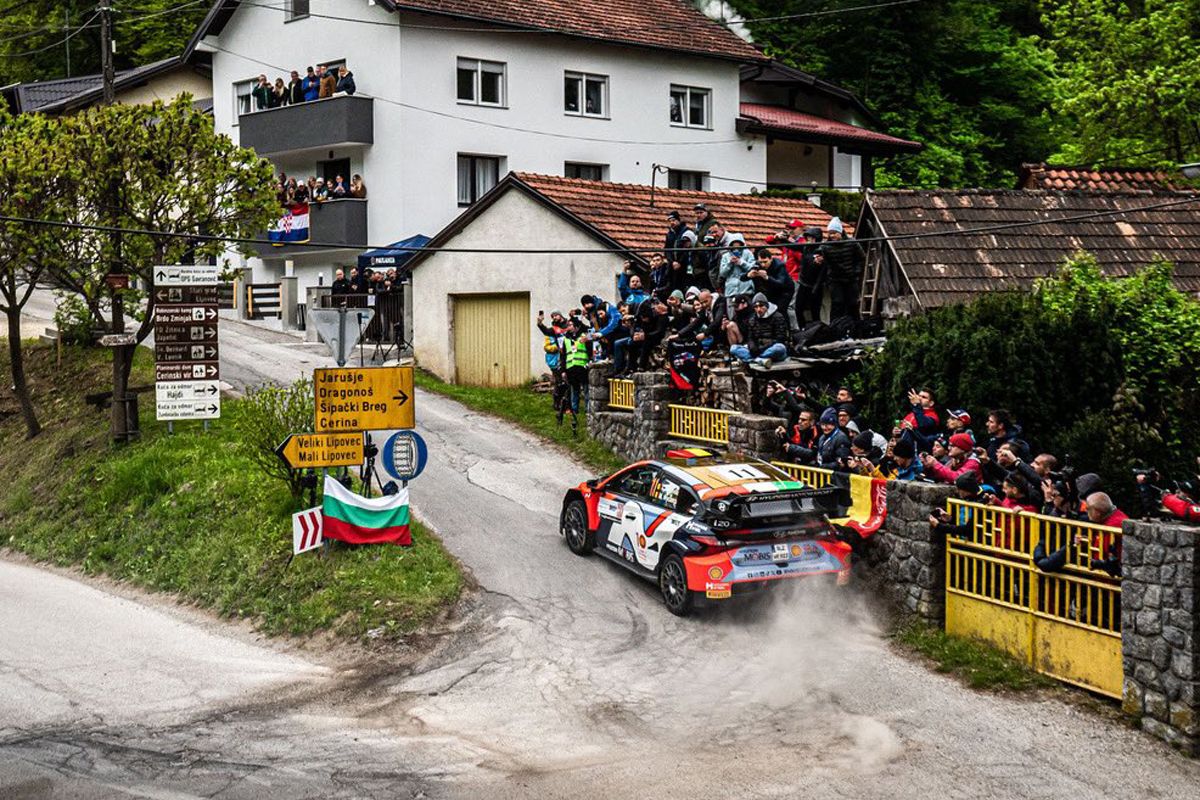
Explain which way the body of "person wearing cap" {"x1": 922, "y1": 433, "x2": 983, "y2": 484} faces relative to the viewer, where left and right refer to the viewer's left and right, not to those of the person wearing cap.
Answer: facing to the left of the viewer

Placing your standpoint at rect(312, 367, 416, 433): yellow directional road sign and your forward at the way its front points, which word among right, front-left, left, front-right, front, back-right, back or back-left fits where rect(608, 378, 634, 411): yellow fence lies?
back-left

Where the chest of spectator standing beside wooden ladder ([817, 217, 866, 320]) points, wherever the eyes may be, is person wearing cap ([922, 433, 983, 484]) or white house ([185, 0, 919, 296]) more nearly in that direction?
the person wearing cap

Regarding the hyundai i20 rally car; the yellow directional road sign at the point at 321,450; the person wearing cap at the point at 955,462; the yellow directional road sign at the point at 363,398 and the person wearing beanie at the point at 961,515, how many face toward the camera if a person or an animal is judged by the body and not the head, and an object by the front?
2

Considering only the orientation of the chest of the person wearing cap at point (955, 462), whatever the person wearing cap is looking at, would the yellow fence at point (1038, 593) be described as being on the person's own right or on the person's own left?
on the person's own left

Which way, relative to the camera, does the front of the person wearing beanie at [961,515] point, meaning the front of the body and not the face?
to the viewer's left

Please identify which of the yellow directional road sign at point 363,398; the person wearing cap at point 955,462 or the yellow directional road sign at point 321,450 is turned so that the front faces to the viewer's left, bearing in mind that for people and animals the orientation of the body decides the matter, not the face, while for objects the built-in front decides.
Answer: the person wearing cap

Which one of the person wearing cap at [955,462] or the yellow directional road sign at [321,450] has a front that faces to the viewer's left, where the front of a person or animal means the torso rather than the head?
the person wearing cap

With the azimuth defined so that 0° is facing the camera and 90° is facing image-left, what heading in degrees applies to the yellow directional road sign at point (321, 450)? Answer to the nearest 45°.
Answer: approximately 0°
